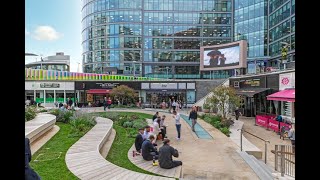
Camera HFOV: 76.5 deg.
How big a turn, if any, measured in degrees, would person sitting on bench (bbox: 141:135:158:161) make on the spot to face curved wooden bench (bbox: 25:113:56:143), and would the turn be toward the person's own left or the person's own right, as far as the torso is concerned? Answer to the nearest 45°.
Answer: approximately 135° to the person's own left

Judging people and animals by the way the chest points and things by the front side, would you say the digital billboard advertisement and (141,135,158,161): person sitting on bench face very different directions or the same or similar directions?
very different directions
